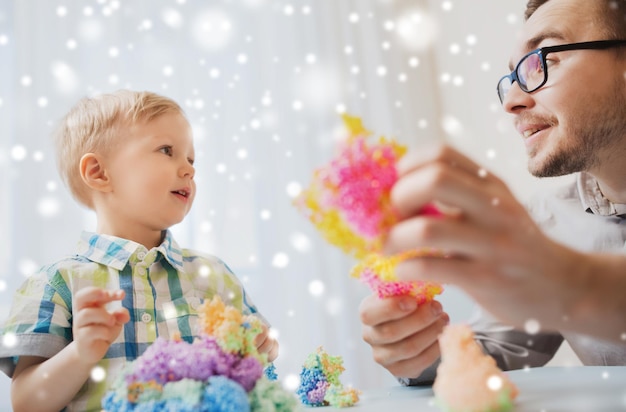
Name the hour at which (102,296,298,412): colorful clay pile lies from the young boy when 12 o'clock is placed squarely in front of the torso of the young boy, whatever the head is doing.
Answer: The colorful clay pile is roughly at 1 o'clock from the young boy.

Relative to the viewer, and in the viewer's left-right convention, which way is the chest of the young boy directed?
facing the viewer and to the right of the viewer

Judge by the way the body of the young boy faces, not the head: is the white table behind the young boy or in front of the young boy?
in front

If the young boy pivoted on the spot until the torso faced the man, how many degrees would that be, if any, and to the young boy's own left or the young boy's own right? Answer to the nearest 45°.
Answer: approximately 90° to the young boy's own left
